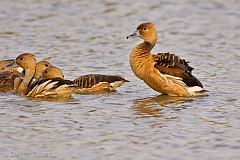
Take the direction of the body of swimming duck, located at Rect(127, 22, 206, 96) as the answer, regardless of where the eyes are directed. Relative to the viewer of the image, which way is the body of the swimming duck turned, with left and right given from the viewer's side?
facing to the left of the viewer

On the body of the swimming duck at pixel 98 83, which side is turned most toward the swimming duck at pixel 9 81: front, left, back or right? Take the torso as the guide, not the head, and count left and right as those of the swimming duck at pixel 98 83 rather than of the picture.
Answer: front

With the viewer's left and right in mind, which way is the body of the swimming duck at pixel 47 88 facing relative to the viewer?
facing to the left of the viewer

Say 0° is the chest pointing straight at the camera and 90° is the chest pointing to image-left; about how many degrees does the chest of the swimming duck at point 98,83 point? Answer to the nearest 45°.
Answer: approximately 90°

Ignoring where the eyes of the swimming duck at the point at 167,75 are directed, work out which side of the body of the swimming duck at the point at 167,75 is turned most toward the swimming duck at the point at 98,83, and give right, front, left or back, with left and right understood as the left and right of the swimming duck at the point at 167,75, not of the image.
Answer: front

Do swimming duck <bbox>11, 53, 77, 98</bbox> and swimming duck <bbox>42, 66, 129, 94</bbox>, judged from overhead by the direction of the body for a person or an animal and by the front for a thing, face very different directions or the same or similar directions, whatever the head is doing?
same or similar directions

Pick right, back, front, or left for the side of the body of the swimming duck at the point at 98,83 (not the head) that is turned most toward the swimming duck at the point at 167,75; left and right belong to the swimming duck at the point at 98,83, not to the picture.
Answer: back

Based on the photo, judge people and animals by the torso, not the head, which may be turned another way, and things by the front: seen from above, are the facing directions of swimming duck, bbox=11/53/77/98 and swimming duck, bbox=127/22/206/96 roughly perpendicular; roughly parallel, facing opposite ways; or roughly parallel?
roughly parallel

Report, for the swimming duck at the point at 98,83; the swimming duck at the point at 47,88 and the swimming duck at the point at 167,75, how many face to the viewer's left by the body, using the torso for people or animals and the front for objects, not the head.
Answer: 3
